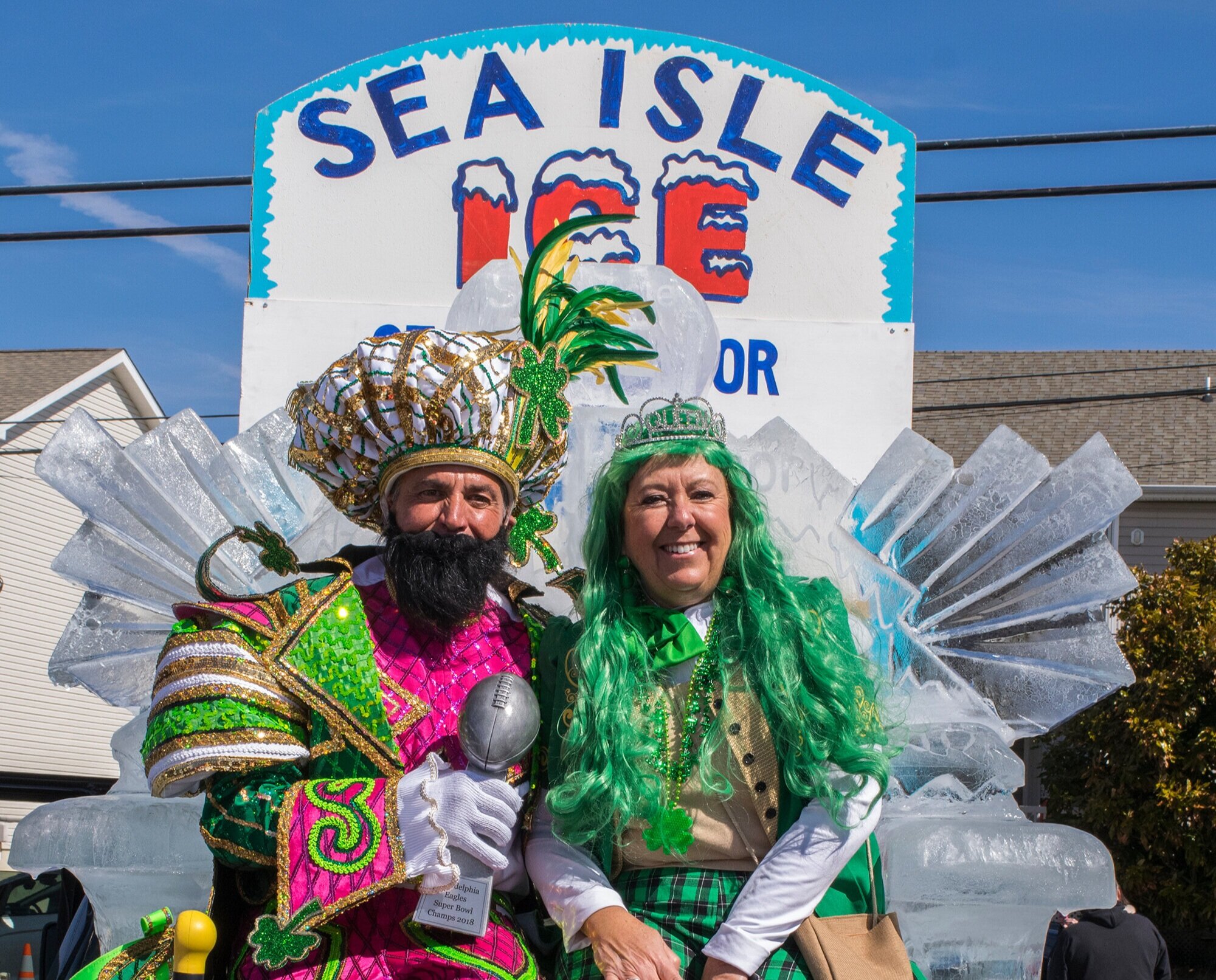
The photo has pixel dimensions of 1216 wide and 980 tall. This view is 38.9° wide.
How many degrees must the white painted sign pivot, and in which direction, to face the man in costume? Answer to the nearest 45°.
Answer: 0° — it already faces them

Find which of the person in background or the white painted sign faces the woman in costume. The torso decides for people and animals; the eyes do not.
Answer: the white painted sign

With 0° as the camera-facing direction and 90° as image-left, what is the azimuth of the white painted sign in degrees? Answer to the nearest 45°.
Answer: approximately 0°

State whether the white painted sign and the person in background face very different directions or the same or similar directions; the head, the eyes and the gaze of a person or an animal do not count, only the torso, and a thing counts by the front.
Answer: very different directions

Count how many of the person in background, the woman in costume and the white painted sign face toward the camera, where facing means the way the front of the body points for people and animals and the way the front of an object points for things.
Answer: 2

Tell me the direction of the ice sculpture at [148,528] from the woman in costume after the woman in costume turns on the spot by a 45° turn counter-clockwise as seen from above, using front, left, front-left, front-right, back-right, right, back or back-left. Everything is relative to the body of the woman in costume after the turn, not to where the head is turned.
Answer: back

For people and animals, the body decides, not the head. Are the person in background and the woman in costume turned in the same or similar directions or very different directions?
very different directions

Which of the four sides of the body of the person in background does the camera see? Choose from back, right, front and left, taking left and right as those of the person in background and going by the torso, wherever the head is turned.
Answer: back

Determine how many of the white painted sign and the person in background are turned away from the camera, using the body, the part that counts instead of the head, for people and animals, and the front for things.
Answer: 1

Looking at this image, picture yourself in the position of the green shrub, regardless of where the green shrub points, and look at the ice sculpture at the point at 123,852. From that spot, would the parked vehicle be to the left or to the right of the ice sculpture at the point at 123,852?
right

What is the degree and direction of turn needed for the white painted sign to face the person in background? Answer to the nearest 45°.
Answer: approximately 135° to its left
